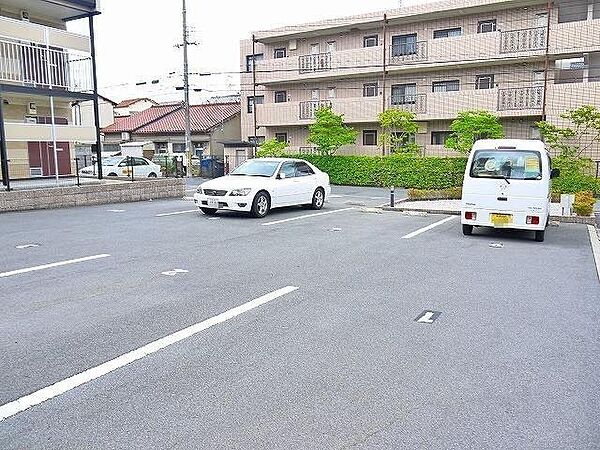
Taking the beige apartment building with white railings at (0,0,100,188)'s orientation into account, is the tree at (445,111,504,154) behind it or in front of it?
in front

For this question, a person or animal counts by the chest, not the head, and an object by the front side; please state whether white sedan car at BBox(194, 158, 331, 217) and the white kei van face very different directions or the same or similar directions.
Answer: very different directions

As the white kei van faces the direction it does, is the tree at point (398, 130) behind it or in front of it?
in front

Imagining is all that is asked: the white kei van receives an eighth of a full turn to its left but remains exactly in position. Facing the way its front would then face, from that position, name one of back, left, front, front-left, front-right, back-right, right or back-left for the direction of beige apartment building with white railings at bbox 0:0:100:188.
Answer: front-left

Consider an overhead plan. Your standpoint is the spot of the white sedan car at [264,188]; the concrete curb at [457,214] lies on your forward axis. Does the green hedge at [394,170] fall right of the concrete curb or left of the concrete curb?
left

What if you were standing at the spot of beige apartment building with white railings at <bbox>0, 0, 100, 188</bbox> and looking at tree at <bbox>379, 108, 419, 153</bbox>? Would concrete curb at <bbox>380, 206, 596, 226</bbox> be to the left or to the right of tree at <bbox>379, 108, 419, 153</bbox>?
right

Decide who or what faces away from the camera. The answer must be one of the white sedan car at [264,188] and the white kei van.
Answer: the white kei van

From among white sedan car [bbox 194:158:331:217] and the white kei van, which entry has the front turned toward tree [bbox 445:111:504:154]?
the white kei van

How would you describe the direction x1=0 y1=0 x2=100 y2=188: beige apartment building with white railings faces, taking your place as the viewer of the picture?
facing the viewer and to the right of the viewer

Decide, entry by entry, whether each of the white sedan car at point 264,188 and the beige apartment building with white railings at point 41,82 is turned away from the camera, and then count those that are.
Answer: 0

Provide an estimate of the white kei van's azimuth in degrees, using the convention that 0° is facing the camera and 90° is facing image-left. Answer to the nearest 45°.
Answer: approximately 180°
